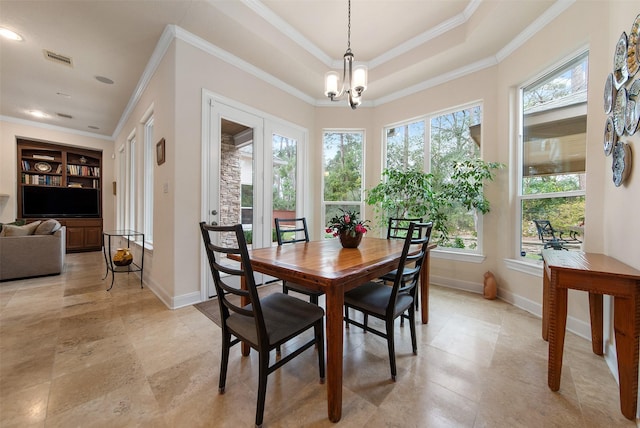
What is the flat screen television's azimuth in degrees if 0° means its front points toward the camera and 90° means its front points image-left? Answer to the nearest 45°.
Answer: approximately 0°

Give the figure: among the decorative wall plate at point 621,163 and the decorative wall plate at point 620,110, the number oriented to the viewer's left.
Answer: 2

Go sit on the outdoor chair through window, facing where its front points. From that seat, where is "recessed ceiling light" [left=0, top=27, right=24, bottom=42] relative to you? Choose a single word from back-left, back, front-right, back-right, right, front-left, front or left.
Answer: back-right

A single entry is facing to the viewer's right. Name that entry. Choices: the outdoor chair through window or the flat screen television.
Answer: the outdoor chair through window

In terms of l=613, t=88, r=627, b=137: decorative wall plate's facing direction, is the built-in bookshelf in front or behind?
in front

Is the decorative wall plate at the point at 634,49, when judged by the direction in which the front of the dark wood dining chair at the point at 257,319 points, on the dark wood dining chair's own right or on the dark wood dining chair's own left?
on the dark wood dining chair's own right

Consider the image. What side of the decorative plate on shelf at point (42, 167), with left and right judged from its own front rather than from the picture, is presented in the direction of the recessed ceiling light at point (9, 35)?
front

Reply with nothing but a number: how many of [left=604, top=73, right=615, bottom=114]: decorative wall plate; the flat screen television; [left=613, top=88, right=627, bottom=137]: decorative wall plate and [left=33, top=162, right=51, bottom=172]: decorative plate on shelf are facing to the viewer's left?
2

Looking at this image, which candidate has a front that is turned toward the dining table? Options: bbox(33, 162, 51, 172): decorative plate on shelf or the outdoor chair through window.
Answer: the decorative plate on shelf

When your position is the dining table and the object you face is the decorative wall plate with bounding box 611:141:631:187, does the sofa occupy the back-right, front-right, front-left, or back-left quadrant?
back-left

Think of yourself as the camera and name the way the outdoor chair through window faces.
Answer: facing to the right of the viewer

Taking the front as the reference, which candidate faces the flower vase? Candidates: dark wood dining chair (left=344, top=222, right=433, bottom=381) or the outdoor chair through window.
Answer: the dark wood dining chair
